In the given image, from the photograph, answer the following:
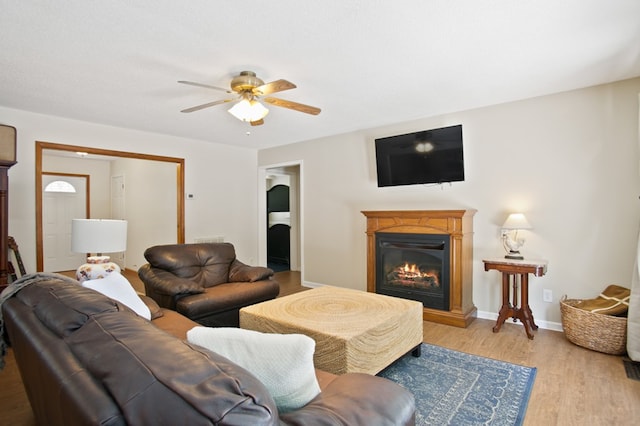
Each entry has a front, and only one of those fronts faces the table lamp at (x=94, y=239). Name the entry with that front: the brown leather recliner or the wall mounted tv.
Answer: the wall mounted tv

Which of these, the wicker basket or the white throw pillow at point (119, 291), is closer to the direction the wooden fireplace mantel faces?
the white throw pillow

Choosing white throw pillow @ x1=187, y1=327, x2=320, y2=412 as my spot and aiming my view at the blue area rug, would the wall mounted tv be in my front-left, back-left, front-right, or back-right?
front-left

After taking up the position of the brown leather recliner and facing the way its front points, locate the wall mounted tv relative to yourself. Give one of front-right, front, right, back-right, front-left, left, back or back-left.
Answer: front-left

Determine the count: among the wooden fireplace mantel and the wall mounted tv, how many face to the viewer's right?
0

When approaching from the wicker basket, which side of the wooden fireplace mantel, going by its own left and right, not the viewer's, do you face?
left

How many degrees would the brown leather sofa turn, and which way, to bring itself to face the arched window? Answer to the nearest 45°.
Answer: approximately 45° to its left

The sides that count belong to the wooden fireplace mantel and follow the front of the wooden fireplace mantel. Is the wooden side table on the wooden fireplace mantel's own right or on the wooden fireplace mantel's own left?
on the wooden fireplace mantel's own left

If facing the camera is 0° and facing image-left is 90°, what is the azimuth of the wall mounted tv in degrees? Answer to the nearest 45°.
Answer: approximately 45°

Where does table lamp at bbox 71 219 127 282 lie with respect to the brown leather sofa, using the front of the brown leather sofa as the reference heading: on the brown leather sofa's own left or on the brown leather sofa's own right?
on the brown leather sofa's own left

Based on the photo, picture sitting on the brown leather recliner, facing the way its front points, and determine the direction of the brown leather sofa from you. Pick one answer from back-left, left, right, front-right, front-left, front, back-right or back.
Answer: front-right

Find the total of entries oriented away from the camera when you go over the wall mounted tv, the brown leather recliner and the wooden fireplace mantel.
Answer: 0

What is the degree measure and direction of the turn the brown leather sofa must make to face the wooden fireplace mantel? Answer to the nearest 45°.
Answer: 0° — it already faces it

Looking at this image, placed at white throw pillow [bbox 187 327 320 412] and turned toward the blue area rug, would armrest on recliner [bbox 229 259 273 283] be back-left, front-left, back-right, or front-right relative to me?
front-left

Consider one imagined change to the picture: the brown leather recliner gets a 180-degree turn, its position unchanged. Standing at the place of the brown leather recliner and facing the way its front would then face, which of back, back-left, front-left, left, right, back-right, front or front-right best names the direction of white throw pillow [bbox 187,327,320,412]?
back-left

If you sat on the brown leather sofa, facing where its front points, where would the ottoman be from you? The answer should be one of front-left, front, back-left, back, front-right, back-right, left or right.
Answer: front

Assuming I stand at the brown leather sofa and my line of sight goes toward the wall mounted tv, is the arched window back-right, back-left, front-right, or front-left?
front-left

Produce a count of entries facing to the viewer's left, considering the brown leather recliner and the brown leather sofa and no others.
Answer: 0

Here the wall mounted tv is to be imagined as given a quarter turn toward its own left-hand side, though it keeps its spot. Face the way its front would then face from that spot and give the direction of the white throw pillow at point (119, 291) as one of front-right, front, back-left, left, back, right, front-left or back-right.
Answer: right

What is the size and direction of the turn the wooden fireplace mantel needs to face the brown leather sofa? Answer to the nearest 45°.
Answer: approximately 45° to its left

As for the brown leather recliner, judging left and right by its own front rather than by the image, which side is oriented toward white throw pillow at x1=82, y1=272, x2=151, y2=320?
right

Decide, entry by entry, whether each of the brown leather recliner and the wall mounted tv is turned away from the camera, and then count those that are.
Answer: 0

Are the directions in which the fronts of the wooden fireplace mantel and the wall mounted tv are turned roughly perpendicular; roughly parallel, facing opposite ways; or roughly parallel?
roughly parallel
